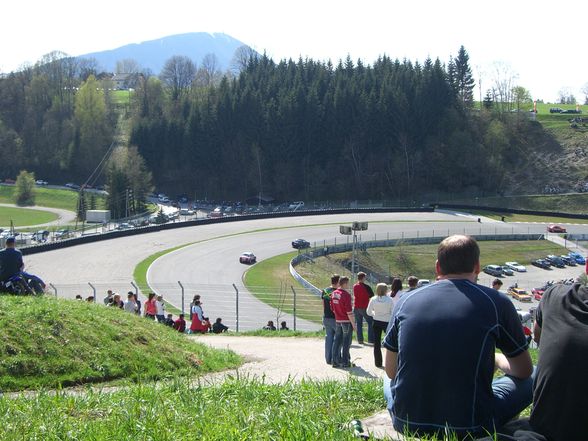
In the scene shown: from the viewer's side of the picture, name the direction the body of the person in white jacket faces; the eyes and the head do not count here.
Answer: away from the camera

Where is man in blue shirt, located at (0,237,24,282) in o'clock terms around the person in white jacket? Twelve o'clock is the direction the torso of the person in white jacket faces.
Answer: The man in blue shirt is roughly at 9 o'clock from the person in white jacket.

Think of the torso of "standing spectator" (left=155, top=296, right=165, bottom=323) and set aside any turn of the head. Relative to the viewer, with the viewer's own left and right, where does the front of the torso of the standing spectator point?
facing away from the viewer

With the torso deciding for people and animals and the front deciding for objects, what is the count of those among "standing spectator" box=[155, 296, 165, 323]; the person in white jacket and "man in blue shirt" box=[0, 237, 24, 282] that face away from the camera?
3

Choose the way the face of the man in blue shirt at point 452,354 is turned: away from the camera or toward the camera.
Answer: away from the camera

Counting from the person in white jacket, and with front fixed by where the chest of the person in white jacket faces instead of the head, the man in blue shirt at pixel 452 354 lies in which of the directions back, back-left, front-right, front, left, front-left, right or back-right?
back

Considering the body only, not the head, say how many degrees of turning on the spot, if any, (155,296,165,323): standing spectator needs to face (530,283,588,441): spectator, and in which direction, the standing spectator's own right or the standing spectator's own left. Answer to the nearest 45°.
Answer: approximately 180°

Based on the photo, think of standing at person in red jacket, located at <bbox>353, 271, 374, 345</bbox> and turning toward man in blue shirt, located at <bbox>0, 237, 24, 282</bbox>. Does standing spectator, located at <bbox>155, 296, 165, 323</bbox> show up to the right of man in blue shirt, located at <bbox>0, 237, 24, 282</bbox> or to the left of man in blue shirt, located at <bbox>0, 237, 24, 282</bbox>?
right

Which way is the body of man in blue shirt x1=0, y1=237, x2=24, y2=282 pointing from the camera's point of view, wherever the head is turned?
away from the camera

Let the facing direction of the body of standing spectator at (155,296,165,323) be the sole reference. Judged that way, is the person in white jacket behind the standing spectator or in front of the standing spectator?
behind

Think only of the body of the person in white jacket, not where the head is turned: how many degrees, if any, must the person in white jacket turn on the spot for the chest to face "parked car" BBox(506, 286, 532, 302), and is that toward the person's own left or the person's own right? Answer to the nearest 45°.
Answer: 0° — they already face it

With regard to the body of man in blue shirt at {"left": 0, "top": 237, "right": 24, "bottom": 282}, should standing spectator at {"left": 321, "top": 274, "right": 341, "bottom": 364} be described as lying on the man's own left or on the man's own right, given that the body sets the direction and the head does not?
on the man's own right

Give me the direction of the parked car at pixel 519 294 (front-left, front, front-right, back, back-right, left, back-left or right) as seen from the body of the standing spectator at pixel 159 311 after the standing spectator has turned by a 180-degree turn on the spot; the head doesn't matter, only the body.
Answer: back-left

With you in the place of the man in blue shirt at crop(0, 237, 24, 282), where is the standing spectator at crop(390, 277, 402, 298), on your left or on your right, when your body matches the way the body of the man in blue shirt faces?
on your right

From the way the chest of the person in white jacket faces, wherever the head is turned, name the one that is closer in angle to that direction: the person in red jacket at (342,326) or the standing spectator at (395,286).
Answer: the standing spectator

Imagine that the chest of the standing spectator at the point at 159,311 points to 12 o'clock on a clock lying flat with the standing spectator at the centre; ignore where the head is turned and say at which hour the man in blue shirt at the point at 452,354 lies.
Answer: The man in blue shirt is roughly at 6 o'clock from the standing spectator.
